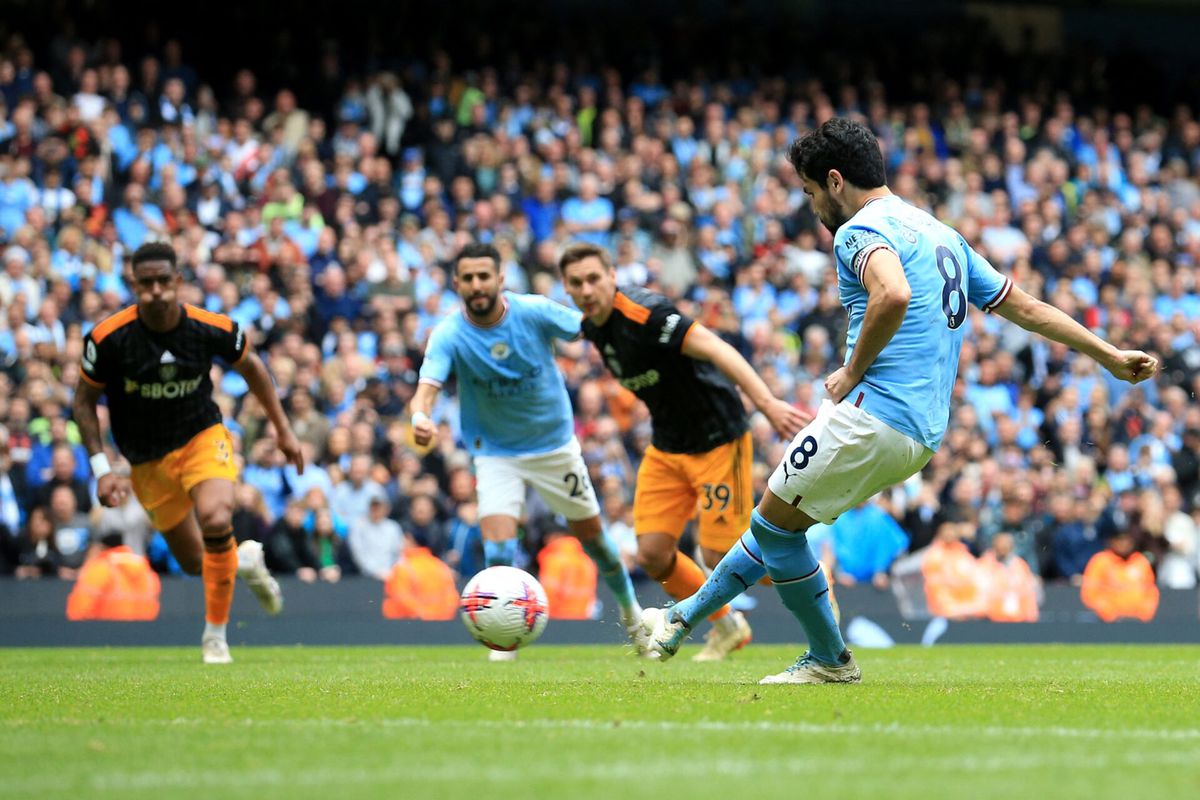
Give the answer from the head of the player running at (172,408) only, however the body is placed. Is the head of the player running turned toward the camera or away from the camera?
toward the camera

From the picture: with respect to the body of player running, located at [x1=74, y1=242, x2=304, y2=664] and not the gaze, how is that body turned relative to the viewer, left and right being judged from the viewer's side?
facing the viewer

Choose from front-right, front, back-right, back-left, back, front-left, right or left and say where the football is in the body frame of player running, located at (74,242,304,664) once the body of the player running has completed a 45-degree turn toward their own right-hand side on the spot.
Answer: left

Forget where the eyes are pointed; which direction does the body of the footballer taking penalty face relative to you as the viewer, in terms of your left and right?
facing away from the viewer and to the left of the viewer

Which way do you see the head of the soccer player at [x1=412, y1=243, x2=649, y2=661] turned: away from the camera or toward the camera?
toward the camera

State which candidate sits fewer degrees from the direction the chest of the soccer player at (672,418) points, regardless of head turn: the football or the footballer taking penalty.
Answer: the football

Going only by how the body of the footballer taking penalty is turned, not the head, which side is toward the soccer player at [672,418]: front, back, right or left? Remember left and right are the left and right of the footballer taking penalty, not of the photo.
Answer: front

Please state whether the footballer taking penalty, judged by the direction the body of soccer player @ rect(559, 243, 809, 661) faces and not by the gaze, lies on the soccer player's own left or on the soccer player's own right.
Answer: on the soccer player's own left

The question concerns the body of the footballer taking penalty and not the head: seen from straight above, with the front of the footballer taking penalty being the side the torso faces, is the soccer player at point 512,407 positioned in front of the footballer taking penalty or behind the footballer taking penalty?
in front

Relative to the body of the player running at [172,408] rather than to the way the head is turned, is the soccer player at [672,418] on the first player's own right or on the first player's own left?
on the first player's own left
